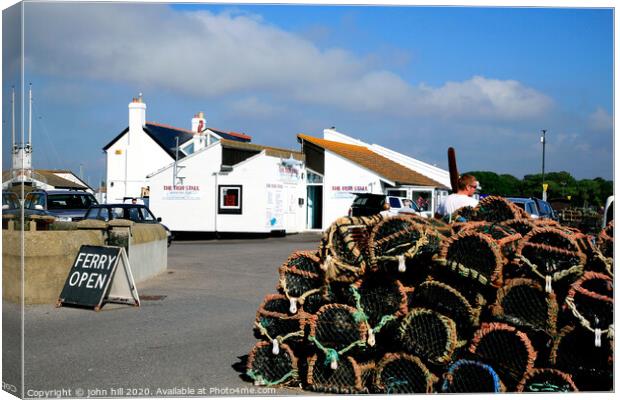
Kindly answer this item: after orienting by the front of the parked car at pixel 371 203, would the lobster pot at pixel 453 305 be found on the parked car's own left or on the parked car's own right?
on the parked car's own right

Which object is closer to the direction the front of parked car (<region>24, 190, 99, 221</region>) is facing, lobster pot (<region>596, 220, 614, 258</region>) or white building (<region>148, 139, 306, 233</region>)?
the lobster pot

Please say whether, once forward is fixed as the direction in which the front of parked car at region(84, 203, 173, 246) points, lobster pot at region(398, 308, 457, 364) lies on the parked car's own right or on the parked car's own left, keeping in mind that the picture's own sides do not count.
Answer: on the parked car's own right

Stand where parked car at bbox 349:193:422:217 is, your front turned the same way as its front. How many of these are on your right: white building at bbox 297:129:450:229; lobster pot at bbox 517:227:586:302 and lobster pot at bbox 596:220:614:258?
2

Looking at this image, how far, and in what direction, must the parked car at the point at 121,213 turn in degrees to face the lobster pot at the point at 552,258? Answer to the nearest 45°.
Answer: approximately 90° to its right

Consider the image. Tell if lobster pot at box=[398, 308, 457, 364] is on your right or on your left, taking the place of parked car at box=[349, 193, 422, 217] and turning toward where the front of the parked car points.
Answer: on your right

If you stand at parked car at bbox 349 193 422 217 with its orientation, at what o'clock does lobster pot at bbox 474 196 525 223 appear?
The lobster pot is roughly at 3 o'clock from the parked car.
